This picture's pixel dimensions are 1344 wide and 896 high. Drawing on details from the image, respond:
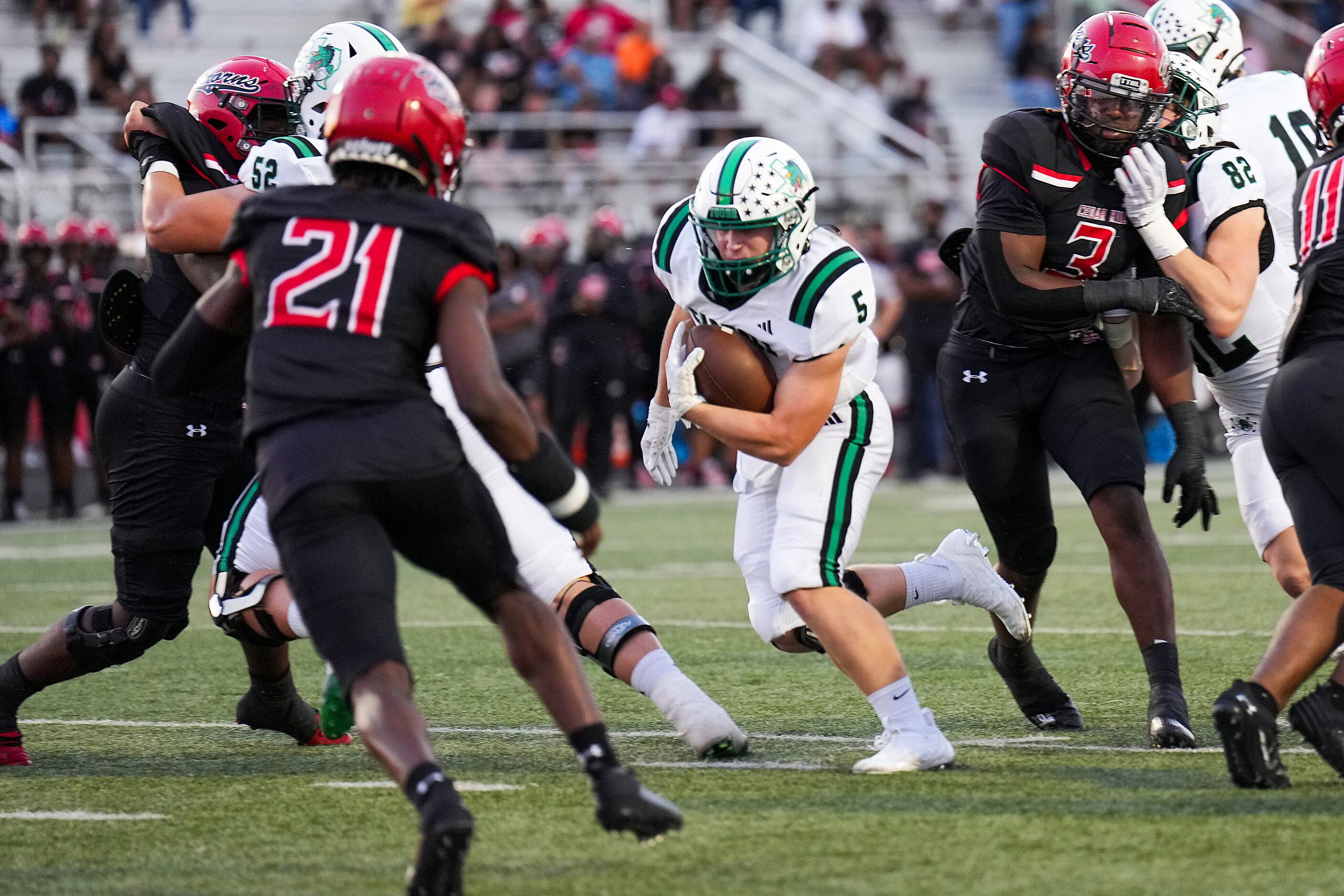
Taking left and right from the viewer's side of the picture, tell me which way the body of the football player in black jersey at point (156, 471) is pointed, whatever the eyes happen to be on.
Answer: facing to the right of the viewer

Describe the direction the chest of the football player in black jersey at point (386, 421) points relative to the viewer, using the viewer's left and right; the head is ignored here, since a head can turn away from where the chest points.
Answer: facing away from the viewer and to the right of the viewer

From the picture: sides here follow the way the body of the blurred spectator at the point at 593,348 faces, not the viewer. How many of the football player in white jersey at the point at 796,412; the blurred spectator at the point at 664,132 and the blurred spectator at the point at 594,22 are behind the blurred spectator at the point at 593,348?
2

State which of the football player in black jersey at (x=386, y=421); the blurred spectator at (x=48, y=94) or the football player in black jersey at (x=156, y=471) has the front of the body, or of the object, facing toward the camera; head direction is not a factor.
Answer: the blurred spectator

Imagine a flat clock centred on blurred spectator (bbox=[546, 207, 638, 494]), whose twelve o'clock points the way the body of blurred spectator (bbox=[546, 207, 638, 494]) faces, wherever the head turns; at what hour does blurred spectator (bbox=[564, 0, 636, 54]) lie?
blurred spectator (bbox=[564, 0, 636, 54]) is roughly at 6 o'clock from blurred spectator (bbox=[546, 207, 638, 494]).

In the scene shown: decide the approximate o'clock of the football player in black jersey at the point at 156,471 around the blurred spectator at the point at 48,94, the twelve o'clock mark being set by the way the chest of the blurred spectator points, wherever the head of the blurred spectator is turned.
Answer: The football player in black jersey is roughly at 12 o'clock from the blurred spectator.

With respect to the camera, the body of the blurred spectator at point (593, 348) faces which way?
toward the camera

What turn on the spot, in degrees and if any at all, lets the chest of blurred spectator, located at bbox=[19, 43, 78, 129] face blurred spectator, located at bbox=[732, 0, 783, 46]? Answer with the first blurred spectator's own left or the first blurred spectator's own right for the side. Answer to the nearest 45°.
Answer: approximately 90° to the first blurred spectator's own left

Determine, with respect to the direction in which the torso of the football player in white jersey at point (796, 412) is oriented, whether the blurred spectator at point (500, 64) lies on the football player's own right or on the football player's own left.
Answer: on the football player's own right

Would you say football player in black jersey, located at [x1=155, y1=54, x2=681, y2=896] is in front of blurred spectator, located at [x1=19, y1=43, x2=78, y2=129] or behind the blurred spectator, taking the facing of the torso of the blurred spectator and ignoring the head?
in front

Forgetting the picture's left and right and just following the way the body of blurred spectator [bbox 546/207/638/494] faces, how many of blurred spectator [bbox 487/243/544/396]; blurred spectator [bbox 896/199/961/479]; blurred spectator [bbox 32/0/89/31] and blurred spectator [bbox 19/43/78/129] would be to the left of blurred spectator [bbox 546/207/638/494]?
1

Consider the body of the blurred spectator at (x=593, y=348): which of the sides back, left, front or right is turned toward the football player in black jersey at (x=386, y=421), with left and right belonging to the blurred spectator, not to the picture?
front

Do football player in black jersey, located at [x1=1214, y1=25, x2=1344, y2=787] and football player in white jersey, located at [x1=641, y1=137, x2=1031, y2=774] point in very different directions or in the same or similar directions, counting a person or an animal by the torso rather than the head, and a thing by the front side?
very different directions
